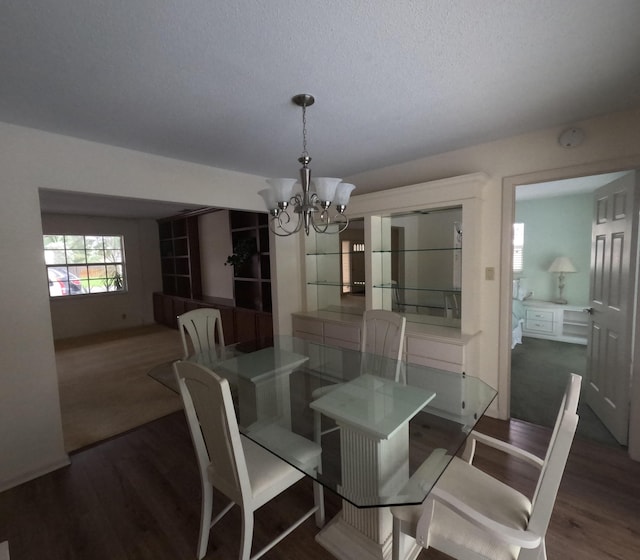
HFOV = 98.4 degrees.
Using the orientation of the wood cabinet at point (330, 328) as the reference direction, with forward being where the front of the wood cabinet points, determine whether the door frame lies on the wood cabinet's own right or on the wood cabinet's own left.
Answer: on the wood cabinet's own left

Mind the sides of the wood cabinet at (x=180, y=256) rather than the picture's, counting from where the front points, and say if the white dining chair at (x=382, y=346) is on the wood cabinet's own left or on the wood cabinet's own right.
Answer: on the wood cabinet's own left

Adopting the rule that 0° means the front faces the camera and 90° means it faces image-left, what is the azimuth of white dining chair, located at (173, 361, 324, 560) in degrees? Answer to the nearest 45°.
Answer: approximately 225°

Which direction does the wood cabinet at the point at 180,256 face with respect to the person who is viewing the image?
facing the viewer and to the left of the viewer

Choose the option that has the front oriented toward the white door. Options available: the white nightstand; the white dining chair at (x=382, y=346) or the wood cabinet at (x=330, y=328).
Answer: the white nightstand

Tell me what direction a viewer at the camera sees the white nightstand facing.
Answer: facing the viewer

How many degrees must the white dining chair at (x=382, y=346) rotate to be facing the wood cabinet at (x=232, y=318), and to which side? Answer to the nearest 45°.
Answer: approximately 90° to its right

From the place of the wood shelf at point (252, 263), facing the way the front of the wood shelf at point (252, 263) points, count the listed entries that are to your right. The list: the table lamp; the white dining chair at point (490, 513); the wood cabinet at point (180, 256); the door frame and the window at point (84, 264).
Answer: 2

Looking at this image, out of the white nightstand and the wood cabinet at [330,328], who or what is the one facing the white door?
the white nightstand

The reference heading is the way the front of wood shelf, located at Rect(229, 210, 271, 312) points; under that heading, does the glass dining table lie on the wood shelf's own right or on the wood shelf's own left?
on the wood shelf's own left

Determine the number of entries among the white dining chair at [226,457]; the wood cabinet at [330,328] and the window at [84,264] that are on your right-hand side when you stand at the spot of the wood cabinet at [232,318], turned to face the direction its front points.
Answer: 1

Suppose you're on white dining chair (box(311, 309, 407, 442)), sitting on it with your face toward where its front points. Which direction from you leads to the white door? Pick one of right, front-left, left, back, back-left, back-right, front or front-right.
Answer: back-left

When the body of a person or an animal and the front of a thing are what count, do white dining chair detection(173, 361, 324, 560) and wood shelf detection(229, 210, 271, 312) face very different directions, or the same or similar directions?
very different directions

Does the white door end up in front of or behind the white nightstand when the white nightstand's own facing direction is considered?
in front

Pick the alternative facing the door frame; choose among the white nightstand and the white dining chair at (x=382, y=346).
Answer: the white nightstand

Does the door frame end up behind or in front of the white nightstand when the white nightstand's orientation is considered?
in front

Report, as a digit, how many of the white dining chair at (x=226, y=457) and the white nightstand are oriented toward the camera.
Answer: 1
